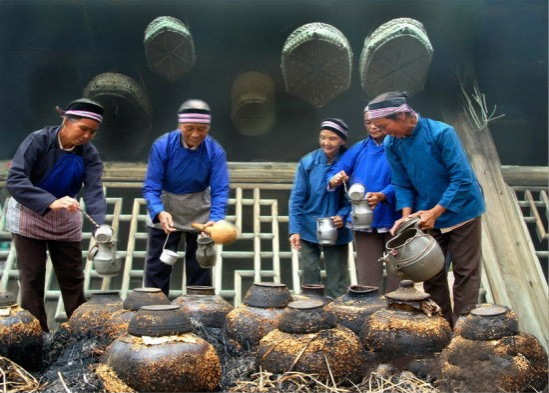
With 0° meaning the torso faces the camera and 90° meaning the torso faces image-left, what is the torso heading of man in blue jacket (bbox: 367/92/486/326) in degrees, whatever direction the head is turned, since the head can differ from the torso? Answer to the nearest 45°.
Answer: approximately 45°

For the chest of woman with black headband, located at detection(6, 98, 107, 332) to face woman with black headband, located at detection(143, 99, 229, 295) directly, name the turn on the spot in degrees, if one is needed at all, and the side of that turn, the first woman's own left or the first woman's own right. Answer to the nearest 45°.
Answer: approximately 45° to the first woman's own left

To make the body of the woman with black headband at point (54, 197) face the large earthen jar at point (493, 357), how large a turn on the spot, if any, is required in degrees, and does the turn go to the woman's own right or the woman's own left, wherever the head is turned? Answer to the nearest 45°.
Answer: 0° — they already face it

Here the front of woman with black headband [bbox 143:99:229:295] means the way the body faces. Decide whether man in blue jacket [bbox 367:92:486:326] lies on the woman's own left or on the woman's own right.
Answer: on the woman's own left

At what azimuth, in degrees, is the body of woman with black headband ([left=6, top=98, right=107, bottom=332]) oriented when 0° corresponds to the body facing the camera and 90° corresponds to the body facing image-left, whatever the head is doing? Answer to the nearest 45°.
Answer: approximately 315°

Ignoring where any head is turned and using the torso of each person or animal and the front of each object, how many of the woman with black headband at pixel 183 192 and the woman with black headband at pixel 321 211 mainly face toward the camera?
2
